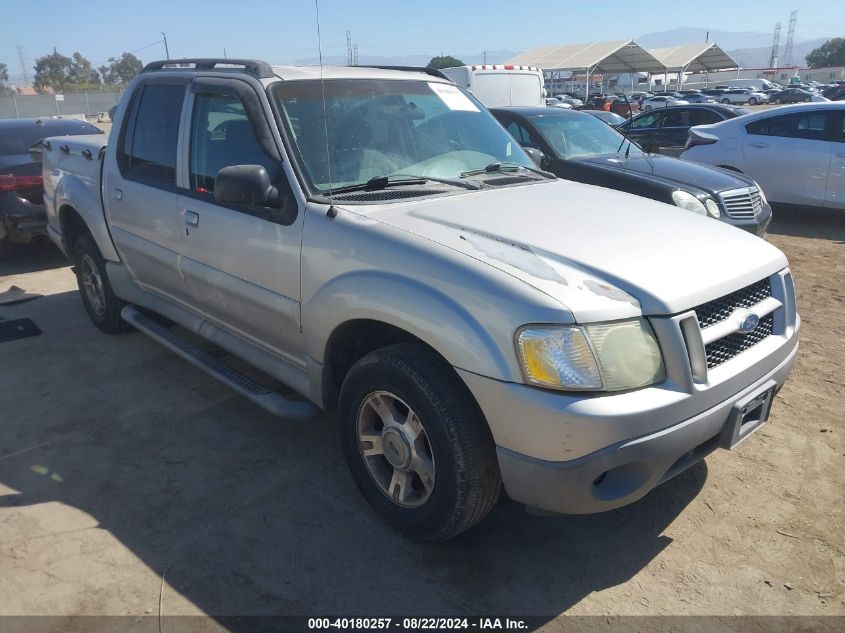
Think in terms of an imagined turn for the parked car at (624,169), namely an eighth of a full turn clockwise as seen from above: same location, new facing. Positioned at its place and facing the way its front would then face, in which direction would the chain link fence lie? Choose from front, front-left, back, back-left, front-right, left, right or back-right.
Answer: back-right

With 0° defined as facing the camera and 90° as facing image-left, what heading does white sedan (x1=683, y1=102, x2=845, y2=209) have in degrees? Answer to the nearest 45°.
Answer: approximately 270°

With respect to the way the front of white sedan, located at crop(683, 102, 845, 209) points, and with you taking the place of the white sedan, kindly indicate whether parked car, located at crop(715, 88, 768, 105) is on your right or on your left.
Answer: on your left

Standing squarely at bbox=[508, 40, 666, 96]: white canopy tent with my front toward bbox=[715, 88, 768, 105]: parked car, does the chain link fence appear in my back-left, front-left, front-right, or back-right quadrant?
back-right

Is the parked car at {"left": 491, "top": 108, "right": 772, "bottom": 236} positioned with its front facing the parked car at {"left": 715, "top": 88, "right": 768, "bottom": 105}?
no

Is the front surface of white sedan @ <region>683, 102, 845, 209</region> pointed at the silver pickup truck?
no

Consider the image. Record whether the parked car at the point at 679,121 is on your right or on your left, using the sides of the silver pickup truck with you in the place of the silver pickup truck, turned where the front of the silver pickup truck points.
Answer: on your left

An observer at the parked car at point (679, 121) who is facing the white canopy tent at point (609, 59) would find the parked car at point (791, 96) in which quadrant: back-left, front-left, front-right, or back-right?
front-right

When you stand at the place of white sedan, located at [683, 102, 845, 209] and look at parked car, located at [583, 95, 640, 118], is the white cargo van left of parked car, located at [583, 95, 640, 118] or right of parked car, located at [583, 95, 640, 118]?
left

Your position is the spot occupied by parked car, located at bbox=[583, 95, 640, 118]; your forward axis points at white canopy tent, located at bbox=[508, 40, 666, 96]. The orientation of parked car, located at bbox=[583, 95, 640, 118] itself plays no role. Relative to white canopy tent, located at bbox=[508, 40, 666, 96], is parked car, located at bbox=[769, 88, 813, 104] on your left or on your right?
right

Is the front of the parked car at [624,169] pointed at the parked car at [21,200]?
no

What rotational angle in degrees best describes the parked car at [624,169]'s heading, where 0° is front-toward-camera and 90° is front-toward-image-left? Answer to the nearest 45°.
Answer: approximately 315°

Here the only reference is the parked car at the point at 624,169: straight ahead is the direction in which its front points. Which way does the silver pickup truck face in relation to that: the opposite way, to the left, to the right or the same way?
the same way

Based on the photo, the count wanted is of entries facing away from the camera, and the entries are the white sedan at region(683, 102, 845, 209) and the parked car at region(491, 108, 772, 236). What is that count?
0

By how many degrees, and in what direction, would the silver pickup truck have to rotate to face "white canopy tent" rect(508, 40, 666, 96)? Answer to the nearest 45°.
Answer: approximately 135° to its left

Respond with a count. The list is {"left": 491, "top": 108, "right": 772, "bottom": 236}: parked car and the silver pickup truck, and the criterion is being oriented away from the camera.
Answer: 0
